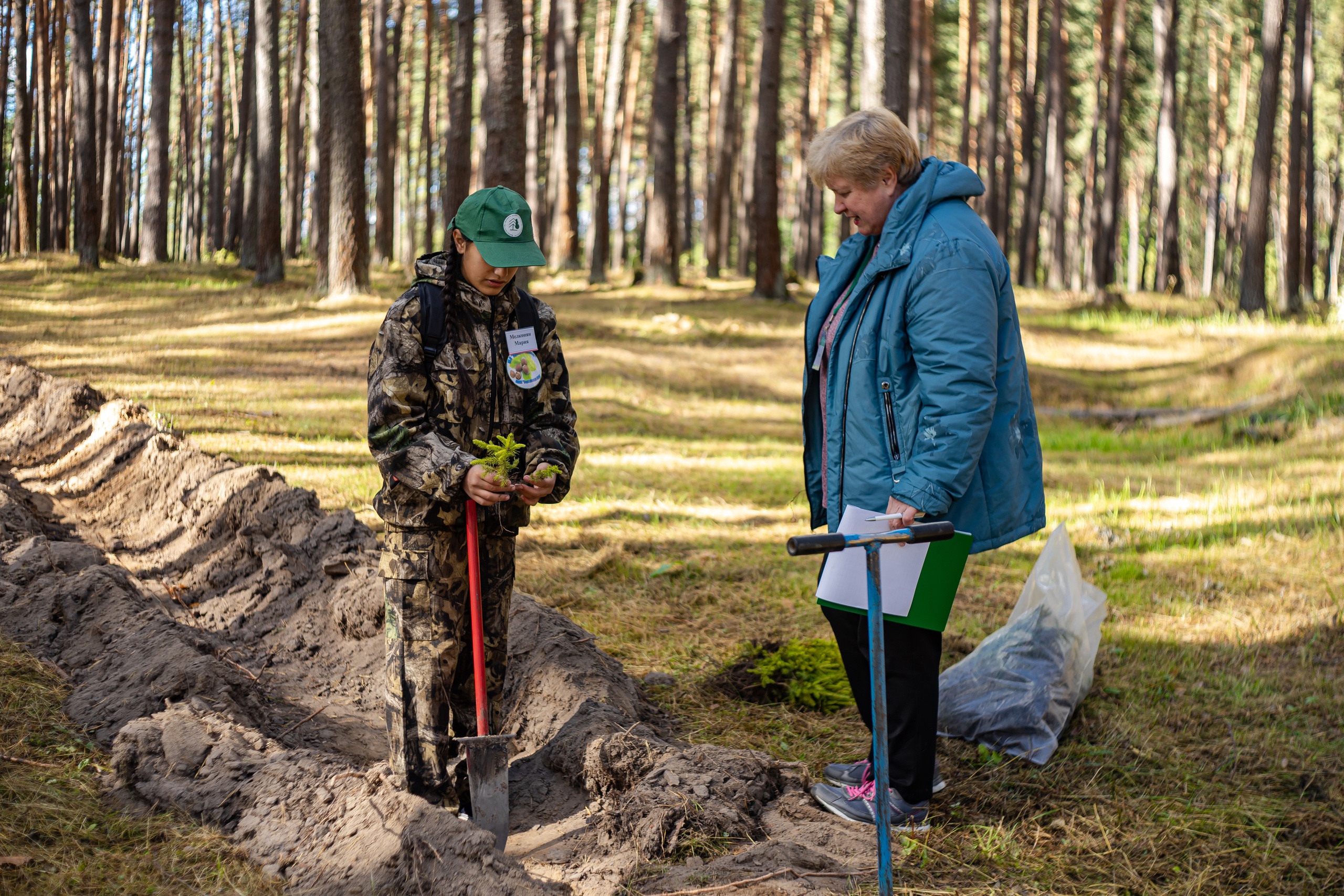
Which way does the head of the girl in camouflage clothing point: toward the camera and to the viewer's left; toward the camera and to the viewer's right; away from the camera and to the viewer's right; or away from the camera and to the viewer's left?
toward the camera and to the viewer's right

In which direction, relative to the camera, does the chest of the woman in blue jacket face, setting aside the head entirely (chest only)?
to the viewer's left

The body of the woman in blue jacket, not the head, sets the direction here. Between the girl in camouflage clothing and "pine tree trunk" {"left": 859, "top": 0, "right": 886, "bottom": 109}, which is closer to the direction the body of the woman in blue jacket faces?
the girl in camouflage clothing

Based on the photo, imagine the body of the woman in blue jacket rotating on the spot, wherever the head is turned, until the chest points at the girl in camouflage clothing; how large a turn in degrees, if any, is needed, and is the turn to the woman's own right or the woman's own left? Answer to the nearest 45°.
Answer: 0° — they already face them

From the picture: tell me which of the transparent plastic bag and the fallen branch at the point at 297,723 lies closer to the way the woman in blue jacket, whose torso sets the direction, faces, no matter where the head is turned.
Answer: the fallen branch

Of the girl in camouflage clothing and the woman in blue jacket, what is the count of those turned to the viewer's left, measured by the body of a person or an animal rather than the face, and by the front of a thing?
1

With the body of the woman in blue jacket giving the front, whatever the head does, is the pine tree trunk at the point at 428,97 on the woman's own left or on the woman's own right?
on the woman's own right

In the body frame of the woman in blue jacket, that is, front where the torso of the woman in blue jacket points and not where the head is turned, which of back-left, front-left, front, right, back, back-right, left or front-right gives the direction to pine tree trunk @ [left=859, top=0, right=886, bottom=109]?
right

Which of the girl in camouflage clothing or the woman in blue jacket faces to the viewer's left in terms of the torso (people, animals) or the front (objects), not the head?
the woman in blue jacket

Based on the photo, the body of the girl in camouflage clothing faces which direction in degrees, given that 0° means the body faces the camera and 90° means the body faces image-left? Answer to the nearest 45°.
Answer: approximately 315°
